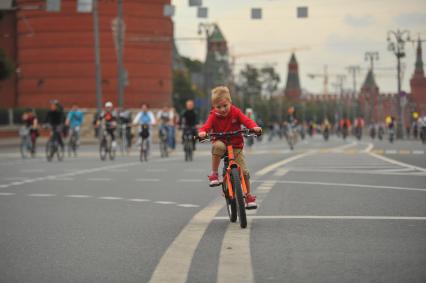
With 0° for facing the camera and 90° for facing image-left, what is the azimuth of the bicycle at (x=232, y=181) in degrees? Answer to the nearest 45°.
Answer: approximately 0°

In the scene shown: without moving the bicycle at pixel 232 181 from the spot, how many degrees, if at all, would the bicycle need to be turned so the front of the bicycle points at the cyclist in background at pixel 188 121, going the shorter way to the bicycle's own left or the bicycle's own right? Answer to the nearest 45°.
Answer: approximately 180°

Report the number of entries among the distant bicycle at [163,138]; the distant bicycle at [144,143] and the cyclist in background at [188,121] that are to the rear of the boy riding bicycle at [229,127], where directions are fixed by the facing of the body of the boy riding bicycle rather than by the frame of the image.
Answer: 3

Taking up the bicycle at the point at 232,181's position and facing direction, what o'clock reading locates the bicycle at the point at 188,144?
the bicycle at the point at 188,144 is roughly at 6 o'clock from the bicycle at the point at 232,181.

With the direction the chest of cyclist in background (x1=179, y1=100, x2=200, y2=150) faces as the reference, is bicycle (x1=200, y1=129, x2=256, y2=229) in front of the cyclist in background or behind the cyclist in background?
in front

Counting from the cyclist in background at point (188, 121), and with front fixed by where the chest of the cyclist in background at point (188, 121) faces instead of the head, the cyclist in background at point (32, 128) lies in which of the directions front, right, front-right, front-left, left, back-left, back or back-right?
back-right

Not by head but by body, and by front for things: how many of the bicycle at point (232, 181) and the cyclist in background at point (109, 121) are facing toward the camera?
2

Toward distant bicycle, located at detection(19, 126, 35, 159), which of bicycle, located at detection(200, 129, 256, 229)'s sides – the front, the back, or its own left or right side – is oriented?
back

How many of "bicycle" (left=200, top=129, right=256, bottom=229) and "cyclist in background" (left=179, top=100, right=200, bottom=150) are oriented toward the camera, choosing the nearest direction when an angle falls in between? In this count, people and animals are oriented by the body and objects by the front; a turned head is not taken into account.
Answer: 2

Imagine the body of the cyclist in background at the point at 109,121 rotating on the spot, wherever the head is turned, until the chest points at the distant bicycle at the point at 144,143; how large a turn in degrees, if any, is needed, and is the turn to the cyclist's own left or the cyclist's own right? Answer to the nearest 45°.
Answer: approximately 45° to the cyclist's own left
